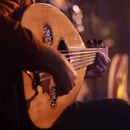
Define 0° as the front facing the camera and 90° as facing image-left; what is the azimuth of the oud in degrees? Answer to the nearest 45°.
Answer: approximately 315°
